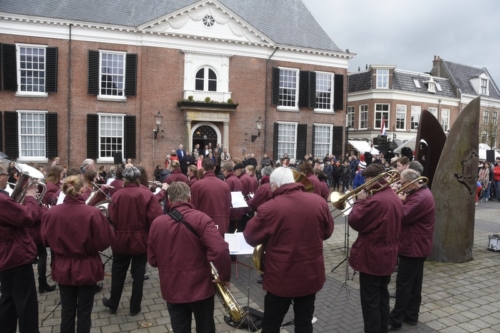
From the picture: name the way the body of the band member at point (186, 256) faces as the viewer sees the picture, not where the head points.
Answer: away from the camera

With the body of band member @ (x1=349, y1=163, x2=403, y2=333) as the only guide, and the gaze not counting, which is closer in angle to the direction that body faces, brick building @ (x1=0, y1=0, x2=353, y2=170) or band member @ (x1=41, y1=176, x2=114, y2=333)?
the brick building

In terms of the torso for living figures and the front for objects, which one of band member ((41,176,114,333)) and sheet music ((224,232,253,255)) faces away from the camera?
the band member

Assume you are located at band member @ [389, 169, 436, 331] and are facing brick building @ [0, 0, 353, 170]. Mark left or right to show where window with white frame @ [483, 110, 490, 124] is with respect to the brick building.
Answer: right

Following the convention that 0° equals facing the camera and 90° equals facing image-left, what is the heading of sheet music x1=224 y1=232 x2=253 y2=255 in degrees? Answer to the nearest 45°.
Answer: approximately 0°

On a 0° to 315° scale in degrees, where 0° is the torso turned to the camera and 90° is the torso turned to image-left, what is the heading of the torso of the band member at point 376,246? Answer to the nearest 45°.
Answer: approximately 135°

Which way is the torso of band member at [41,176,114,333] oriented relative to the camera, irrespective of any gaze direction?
away from the camera

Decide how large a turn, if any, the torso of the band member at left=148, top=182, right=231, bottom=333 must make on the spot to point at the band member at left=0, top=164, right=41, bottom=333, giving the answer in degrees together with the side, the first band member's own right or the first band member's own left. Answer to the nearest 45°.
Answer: approximately 45° to the first band member's own left

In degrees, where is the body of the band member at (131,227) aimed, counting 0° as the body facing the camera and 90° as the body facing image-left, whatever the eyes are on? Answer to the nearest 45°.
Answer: approximately 180°

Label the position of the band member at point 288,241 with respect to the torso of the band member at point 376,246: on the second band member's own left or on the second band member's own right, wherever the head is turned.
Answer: on the second band member's own left
